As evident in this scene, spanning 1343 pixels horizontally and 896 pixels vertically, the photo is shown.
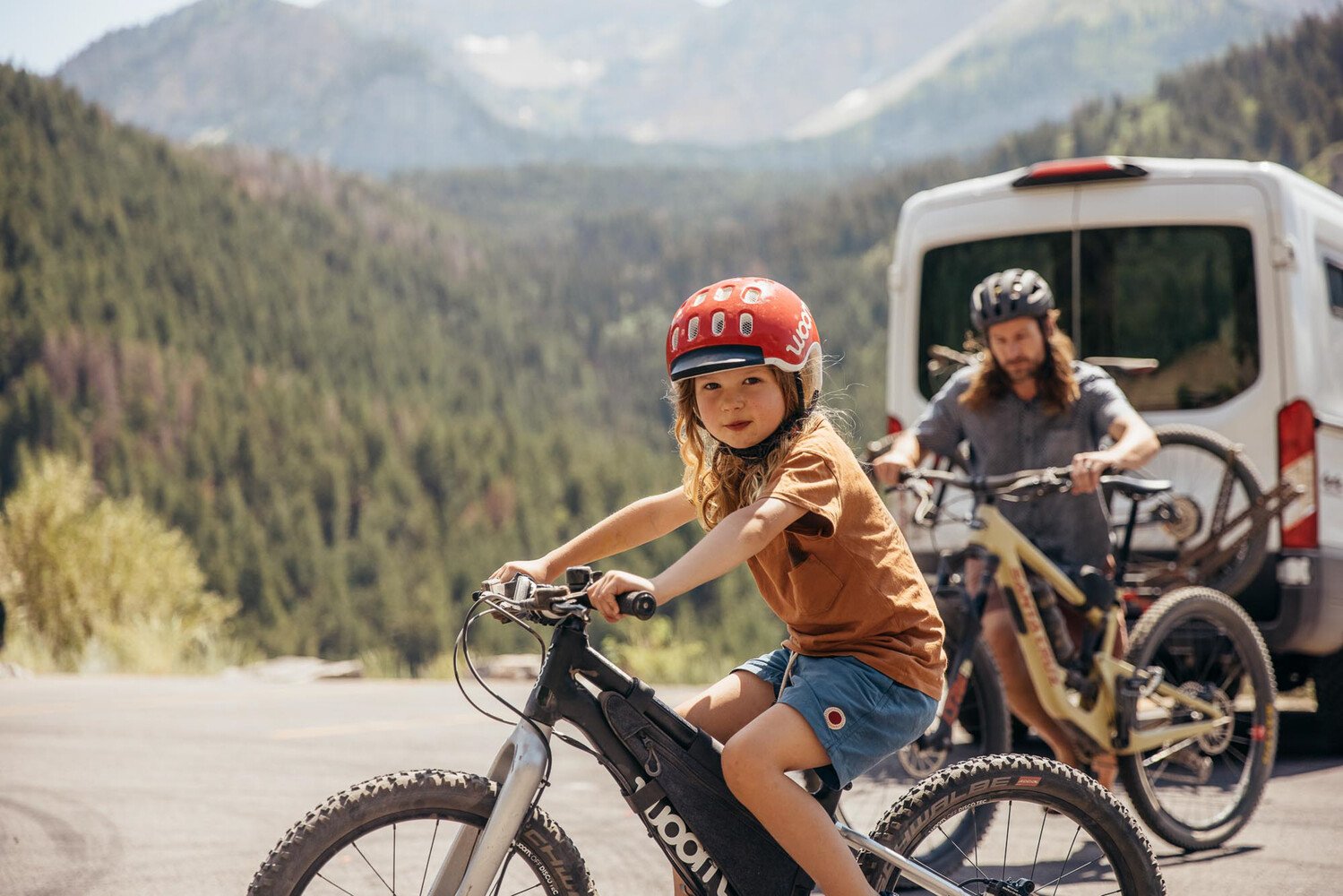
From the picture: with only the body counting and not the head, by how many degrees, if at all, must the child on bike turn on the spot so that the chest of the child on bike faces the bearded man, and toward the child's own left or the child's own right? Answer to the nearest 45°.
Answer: approximately 135° to the child's own right

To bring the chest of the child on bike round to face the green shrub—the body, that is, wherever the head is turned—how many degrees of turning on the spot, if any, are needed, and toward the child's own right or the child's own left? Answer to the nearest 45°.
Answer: approximately 90° to the child's own right

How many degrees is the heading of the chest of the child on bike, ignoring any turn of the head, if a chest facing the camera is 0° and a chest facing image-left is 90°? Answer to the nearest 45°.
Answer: approximately 45°

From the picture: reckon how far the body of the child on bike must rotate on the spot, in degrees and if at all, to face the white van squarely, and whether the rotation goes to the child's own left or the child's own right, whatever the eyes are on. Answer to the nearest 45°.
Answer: approximately 180°

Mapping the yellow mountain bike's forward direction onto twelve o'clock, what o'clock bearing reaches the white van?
The white van is roughly at 5 o'clock from the yellow mountain bike.

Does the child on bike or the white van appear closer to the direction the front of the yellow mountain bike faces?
the child on bike

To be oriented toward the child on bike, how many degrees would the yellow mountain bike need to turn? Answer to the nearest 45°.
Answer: approximately 45° to its left

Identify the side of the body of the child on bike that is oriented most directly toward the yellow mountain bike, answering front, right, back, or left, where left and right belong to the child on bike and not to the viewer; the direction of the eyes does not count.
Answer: back

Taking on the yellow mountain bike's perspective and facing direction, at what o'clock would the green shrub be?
The green shrub is roughly at 3 o'clock from the yellow mountain bike.

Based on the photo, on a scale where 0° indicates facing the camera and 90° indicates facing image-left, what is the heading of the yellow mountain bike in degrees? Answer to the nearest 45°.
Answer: approximately 45°
